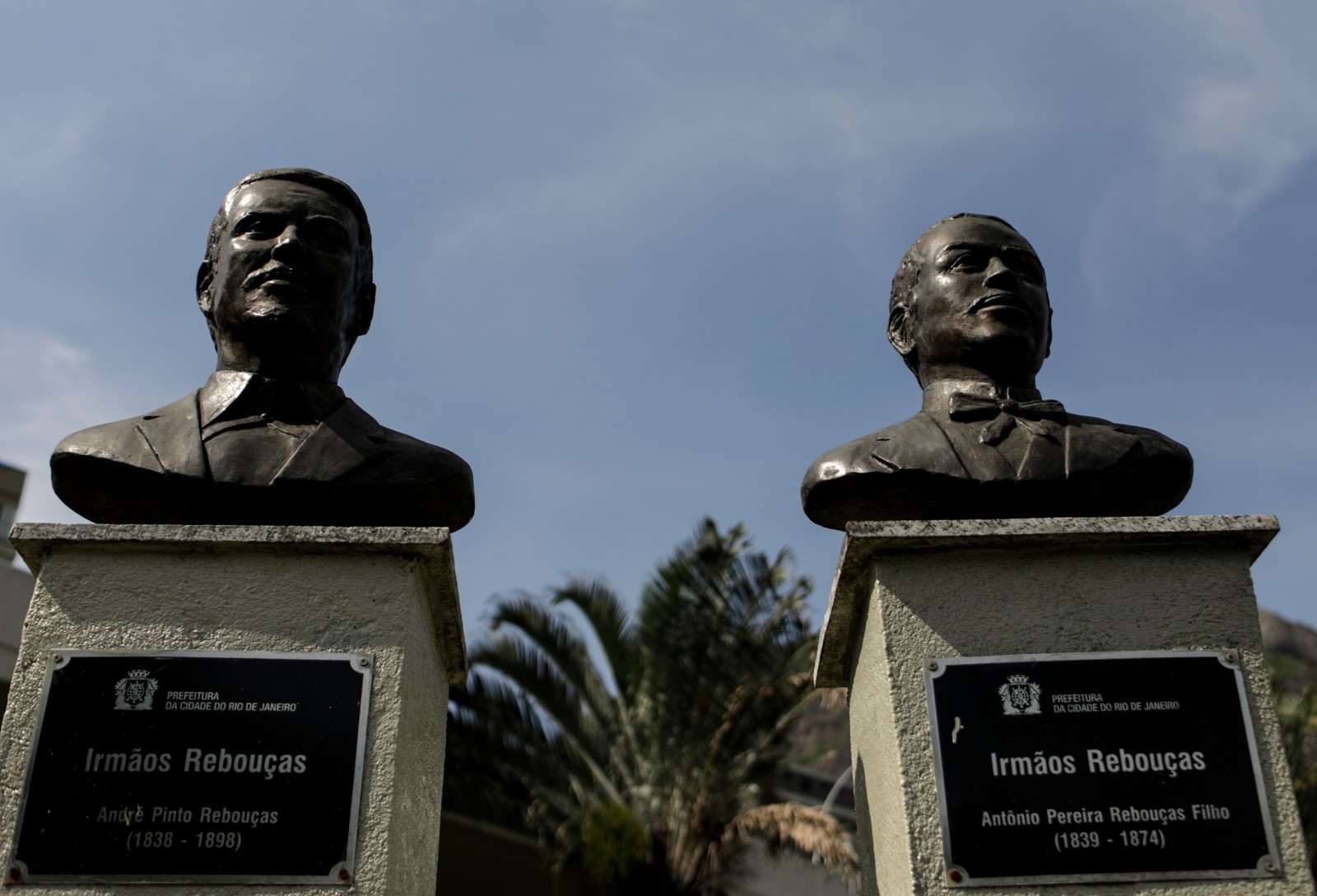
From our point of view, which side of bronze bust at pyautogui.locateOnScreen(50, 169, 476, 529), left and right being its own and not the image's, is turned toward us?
front

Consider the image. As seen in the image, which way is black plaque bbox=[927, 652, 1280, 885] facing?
toward the camera

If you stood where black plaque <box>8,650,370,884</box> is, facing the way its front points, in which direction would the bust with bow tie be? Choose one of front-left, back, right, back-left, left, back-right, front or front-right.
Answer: left

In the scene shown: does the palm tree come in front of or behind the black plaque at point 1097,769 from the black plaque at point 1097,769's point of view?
behind

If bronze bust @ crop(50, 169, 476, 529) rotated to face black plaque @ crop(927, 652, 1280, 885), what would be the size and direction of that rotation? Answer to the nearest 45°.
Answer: approximately 45° to its left

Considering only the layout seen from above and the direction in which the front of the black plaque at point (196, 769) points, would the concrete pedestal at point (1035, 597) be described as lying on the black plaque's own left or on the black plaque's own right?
on the black plaque's own left

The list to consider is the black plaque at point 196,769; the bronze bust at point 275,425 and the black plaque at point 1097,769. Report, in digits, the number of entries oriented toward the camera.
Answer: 3

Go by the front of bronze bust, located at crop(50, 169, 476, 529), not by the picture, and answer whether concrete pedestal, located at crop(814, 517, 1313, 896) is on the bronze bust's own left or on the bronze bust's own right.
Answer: on the bronze bust's own left

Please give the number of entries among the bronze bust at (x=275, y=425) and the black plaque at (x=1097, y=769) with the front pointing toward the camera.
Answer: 2

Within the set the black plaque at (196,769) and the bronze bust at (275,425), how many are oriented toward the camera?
2

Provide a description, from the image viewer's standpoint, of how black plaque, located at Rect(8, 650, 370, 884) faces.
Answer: facing the viewer
